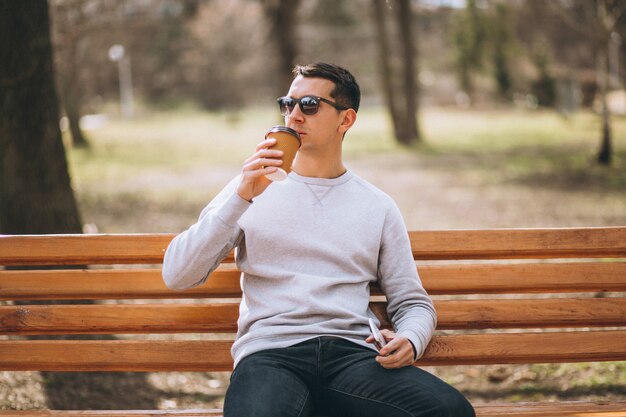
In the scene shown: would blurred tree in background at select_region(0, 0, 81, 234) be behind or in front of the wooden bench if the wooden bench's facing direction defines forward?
behind

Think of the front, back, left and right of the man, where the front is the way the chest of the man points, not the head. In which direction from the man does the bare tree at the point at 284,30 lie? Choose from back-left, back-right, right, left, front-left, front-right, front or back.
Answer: back

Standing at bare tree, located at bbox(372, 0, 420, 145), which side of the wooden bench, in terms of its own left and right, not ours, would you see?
back

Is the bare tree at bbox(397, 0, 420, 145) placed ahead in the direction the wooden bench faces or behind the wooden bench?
behind

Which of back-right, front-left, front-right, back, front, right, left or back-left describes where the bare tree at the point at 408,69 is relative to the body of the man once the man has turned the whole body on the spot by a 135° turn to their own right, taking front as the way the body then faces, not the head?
front-right

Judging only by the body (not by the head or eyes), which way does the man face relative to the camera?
toward the camera

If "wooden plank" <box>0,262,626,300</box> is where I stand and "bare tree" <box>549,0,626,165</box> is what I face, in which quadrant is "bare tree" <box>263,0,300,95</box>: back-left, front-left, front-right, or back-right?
front-left

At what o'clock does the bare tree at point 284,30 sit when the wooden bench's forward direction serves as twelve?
The bare tree is roughly at 6 o'clock from the wooden bench.

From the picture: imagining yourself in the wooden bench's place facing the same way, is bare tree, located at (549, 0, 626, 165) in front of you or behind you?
behind

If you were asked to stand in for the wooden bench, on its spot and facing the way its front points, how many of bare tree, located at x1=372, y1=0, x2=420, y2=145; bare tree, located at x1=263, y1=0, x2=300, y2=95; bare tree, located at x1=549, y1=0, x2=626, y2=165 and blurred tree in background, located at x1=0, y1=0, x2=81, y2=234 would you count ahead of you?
0

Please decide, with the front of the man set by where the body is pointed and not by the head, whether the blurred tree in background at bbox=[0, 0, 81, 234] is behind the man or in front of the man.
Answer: behind

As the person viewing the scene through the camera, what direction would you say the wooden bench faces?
facing the viewer

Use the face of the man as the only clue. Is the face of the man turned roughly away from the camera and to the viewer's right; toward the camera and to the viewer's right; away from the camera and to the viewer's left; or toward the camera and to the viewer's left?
toward the camera and to the viewer's left
